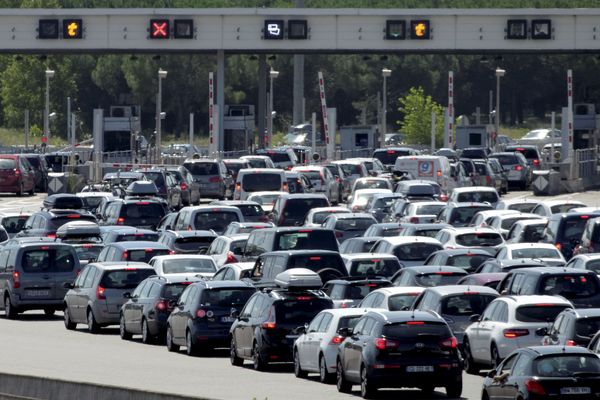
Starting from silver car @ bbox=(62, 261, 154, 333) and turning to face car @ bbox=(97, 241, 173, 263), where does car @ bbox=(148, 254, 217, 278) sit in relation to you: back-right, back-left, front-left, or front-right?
front-right

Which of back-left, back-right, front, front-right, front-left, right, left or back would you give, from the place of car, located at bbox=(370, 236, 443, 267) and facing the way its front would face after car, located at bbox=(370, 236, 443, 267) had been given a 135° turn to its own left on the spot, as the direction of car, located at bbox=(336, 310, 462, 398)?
front

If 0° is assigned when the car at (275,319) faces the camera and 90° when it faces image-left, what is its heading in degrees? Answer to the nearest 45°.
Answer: approximately 135°

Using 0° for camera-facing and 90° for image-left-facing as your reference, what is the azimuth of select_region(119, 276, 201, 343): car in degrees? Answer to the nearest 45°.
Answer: approximately 135°

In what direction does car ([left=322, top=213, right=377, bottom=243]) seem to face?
away from the camera

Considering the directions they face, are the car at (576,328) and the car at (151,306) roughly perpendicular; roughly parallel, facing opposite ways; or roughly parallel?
roughly parallel

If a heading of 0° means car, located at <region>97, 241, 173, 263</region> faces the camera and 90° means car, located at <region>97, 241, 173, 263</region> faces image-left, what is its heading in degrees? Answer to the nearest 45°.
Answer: approximately 135°

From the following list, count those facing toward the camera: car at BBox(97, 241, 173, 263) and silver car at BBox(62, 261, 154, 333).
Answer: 0

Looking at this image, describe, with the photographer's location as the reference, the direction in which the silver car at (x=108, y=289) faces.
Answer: facing away from the viewer and to the left of the viewer

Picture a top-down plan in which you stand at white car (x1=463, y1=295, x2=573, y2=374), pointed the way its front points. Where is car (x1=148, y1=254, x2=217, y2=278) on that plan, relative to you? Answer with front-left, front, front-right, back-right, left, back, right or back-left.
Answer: front

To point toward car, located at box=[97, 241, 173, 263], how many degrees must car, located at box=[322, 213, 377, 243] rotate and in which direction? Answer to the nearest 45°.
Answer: approximately 135° to its left

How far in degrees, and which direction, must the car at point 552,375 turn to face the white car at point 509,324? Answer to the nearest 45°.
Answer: approximately 45° to its right

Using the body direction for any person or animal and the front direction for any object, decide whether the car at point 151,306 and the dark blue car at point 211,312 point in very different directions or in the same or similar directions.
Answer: same or similar directions

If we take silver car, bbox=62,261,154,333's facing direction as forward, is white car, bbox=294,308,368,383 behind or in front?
behind

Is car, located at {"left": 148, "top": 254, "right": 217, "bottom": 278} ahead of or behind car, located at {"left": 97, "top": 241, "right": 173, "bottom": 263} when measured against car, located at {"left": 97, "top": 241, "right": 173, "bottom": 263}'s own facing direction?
behind
